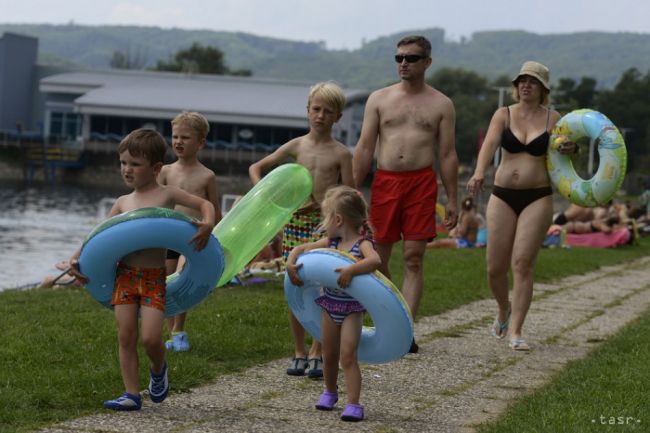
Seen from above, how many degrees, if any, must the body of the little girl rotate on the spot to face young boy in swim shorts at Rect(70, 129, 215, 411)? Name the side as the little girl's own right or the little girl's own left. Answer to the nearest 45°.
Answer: approximately 45° to the little girl's own right

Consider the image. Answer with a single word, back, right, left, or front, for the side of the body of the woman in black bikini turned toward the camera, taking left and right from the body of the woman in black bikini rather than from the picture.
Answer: front

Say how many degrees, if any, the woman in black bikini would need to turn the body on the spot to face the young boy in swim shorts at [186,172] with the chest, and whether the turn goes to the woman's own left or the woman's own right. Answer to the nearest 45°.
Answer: approximately 45° to the woman's own right

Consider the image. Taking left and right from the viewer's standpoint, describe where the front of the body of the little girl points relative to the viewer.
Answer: facing the viewer and to the left of the viewer

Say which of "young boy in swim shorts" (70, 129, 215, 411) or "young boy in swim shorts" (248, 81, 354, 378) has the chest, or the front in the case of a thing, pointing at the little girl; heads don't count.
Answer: "young boy in swim shorts" (248, 81, 354, 378)

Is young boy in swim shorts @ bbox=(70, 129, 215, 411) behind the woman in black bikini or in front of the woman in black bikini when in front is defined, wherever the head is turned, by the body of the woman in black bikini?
in front

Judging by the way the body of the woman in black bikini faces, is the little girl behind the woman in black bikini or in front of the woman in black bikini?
in front

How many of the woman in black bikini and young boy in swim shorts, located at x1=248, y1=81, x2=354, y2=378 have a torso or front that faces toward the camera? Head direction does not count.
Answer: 2

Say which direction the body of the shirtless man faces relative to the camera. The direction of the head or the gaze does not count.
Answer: toward the camera
